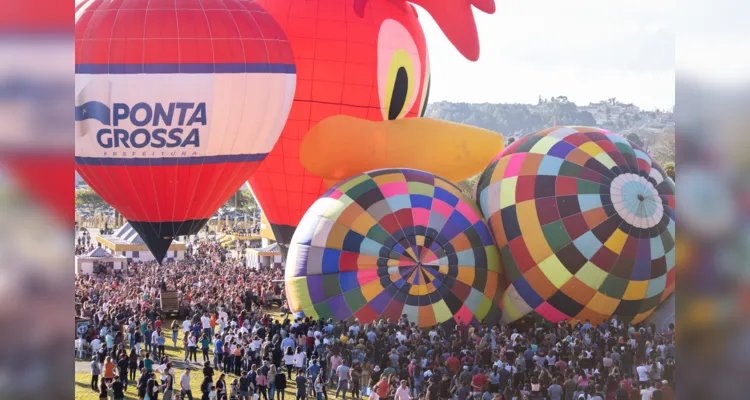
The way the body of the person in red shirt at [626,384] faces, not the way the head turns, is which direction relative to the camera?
away from the camera

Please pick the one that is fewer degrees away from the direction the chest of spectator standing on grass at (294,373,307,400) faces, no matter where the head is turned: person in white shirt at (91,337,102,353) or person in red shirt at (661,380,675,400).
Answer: the person in white shirt

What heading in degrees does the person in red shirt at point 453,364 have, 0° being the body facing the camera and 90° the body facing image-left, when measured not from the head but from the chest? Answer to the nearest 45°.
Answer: approximately 180°

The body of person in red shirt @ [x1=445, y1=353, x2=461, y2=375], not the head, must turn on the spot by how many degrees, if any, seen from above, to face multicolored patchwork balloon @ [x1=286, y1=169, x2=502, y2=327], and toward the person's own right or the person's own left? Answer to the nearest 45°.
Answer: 0° — they already face it

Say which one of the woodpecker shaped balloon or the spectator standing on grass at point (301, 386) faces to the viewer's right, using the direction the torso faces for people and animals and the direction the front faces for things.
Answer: the woodpecker shaped balloon

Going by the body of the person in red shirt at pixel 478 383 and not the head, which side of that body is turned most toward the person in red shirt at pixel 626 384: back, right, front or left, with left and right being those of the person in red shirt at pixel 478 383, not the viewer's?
right

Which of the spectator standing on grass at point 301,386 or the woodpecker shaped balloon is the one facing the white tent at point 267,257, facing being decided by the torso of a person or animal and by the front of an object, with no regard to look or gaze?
the spectator standing on grass

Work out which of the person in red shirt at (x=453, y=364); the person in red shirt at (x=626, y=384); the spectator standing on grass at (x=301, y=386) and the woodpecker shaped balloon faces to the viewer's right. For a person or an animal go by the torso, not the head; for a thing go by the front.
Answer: the woodpecker shaped balloon

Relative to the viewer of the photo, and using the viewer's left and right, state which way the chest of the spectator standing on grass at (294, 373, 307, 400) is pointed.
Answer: facing away from the viewer

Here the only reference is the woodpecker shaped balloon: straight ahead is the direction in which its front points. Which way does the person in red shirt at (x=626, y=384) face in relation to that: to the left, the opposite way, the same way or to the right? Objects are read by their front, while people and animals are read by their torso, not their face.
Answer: to the left

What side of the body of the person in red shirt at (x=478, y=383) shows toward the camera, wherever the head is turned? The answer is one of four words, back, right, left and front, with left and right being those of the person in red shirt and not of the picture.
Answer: back

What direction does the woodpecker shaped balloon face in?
to the viewer's right

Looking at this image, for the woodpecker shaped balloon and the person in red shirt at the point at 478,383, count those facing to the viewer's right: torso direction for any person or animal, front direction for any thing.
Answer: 1
